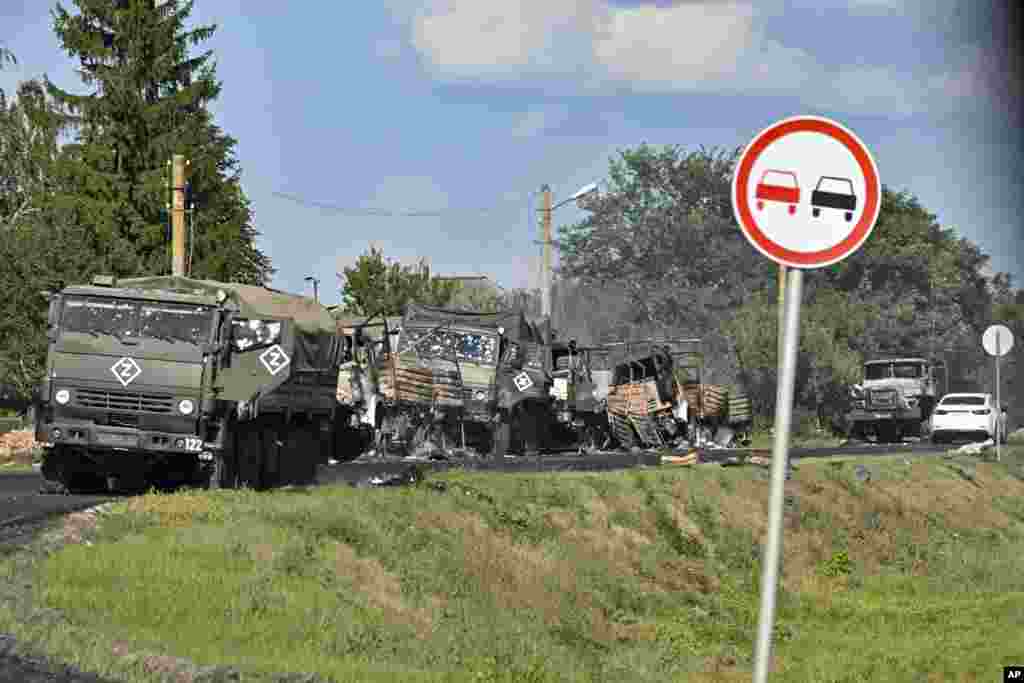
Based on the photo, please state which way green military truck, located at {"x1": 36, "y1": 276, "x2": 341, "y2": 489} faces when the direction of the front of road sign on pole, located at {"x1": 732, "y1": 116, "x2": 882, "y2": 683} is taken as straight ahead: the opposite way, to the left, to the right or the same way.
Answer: the same way

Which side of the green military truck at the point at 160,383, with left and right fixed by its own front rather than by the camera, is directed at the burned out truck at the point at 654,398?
back

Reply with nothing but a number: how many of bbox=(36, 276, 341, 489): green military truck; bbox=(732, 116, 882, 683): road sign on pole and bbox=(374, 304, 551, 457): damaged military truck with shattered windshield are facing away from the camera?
0

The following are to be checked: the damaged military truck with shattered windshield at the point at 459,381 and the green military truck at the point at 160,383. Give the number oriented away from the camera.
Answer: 0

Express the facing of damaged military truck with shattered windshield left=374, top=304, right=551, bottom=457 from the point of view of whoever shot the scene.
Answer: facing the viewer and to the left of the viewer

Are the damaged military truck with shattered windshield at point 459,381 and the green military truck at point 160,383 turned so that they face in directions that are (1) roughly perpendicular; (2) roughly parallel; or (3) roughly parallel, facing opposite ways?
roughly parallel

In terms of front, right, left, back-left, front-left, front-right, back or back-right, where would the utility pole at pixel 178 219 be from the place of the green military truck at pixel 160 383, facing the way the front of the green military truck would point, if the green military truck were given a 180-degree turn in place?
front-left

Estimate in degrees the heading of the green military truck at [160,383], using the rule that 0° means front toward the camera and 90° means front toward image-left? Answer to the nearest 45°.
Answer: approximately 45°

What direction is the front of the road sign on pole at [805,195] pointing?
toward the camera
